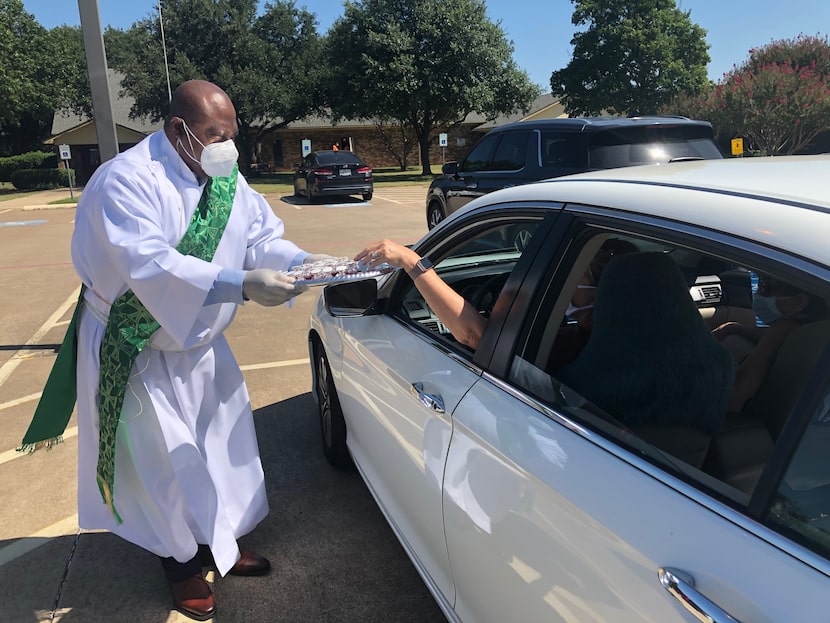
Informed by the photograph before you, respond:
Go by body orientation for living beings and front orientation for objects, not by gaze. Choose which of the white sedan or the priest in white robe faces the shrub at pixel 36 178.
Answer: the white sedan

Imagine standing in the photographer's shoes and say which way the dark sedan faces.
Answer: facing away from the viewer and to the left of the viewer

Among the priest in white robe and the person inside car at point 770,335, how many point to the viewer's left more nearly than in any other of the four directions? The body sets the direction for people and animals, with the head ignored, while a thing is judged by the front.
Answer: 1

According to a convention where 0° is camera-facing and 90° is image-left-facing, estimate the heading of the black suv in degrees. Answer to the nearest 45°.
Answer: approximately 135°

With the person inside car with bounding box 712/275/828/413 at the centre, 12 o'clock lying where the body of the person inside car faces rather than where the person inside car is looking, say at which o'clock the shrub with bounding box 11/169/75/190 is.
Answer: The shrub is roughly at 1 o'clock from the person inside car.

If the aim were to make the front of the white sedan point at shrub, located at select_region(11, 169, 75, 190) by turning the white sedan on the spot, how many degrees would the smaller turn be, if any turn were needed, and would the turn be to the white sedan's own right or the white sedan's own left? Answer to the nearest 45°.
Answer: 0° — it already faces it

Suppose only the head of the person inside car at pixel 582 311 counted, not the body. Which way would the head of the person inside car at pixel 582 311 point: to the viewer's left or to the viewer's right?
to the viewer's left

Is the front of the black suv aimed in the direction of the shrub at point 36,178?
yes

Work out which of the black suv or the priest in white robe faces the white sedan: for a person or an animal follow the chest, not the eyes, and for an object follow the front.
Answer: the priest in white robe

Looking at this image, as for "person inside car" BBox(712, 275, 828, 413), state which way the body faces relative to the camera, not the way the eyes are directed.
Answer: to the viewer's left
